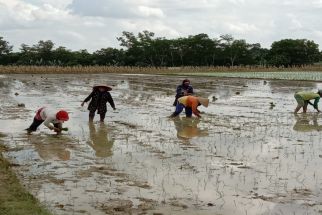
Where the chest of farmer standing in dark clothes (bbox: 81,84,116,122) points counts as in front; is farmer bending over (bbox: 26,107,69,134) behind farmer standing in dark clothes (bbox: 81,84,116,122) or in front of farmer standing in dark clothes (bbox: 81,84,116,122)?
in front

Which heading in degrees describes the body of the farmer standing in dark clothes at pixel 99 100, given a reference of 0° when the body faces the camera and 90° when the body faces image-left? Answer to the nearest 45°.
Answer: approximately 0°
